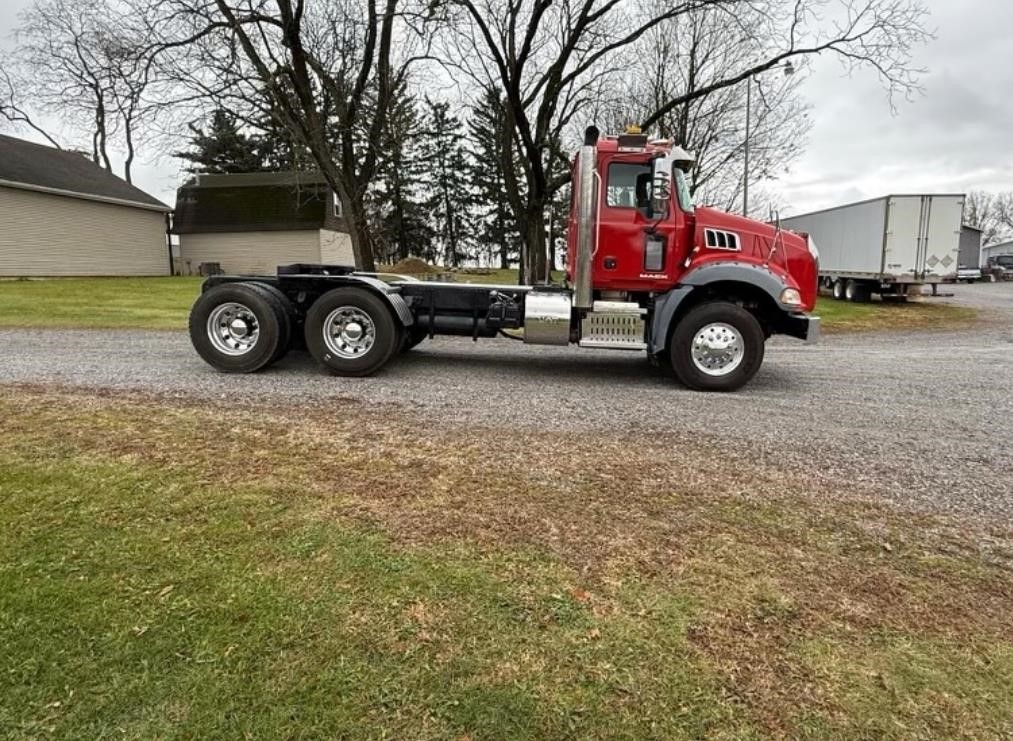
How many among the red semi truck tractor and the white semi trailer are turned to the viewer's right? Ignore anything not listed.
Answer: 1

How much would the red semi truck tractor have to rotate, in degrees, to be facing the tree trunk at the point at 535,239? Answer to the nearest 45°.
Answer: approximately 90° to its left

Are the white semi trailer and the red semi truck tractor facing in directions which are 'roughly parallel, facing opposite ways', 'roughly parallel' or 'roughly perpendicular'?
roughly perpendicular

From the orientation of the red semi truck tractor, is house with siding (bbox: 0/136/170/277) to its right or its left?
on its left

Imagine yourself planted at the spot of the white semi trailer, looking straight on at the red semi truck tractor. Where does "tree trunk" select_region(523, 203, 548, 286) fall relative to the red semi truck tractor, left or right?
right

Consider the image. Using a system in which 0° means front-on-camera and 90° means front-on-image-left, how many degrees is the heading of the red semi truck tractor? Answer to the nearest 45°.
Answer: approximately 270°
